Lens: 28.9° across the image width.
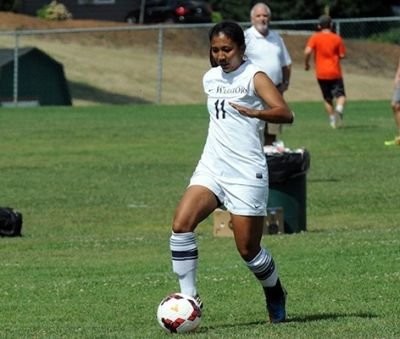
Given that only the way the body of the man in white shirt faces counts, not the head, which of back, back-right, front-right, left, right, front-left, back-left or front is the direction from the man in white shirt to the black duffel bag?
front-right

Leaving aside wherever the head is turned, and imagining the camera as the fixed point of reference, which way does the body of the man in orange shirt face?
away from the camera

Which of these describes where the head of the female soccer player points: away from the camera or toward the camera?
toward the camera

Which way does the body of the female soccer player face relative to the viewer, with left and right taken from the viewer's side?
facing the viewer and to the left of the viewer

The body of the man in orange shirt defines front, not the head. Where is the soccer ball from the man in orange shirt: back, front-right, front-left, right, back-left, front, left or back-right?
back

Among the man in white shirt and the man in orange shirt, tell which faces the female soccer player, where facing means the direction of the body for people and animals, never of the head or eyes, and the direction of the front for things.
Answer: the man in white shirt

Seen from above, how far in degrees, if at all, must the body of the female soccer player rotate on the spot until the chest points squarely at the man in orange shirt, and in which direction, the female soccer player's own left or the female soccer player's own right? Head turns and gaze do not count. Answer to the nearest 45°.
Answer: approximately 135° to the female soccer player's own right

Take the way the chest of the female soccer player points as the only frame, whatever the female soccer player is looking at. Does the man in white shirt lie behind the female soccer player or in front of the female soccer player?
behind

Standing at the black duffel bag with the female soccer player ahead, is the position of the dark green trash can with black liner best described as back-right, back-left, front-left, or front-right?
front-left

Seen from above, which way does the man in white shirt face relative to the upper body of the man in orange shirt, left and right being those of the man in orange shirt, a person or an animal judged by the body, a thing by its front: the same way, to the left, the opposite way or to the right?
the opposite way

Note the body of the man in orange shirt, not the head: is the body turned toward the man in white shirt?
no

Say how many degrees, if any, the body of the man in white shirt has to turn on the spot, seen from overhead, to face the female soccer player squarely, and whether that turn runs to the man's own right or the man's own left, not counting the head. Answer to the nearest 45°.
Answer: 0° — they already face them

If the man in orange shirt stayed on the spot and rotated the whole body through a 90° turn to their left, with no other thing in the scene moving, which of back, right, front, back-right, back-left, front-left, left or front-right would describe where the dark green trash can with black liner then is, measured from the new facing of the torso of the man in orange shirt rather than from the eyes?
left

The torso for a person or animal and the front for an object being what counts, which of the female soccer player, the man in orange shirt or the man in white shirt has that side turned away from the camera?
the man in orange shirt

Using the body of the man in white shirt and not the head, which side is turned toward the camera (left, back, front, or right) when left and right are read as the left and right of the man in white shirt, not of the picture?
front

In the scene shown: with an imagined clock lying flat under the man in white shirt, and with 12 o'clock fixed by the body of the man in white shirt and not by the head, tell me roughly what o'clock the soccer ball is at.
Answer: The soccer ball is roughly at 12 o'clock from the man in white shirt.
